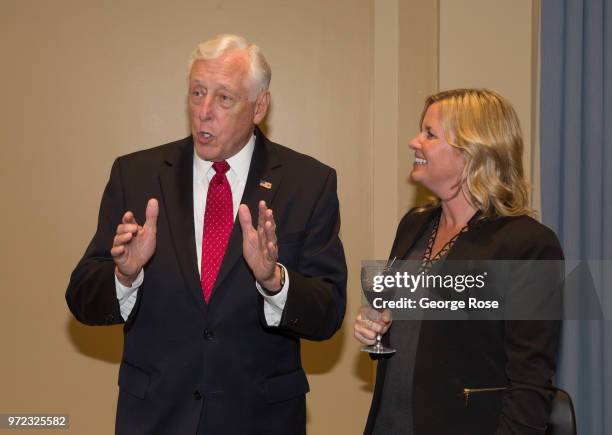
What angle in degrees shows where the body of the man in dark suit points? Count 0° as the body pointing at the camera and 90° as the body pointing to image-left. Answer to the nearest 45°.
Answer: approximately 0°

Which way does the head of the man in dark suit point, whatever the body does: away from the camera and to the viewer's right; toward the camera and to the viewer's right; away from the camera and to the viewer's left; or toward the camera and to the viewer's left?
toward the camera and to the viewer's left

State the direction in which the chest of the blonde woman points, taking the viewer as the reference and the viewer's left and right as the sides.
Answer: facing the viewer and to the left of the viewer

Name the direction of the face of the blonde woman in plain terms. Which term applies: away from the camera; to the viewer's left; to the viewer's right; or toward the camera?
to the viewer's left

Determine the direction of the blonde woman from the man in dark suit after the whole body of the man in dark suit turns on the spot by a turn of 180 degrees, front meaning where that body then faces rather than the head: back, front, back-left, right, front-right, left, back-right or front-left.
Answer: right
